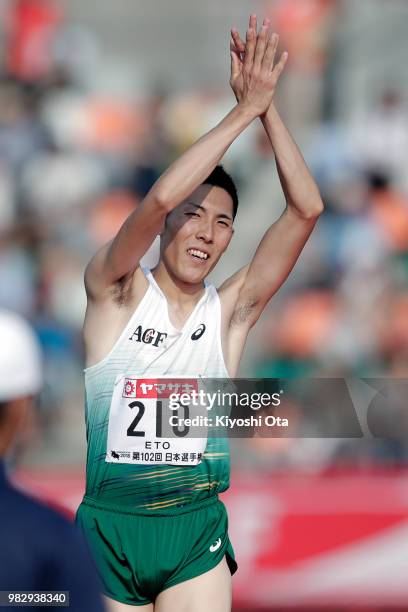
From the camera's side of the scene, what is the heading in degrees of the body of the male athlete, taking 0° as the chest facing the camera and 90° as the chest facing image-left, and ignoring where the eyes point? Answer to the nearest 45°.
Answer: approximately 0°

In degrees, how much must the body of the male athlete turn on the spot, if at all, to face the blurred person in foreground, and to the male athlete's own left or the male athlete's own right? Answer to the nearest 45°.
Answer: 0° — they already face them
